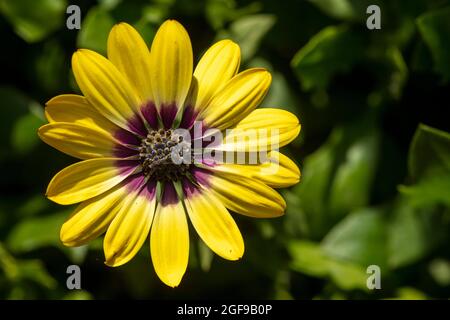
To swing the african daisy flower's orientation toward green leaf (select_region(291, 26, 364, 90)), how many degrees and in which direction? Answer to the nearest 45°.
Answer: approximately 135° to its left

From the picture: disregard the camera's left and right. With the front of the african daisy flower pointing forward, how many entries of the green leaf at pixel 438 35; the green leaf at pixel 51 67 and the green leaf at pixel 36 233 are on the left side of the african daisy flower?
1

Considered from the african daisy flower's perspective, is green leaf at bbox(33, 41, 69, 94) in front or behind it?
behind

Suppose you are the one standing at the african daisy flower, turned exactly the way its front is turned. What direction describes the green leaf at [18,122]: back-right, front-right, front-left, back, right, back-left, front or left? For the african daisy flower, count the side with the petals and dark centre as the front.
back-right

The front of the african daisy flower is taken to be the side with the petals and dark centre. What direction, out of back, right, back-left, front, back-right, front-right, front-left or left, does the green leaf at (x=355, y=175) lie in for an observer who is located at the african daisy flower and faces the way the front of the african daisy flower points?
back-left

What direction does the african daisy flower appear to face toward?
toward the camera

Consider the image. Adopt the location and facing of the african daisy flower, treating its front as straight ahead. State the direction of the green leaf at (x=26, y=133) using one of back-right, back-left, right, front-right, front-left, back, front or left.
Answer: back-right

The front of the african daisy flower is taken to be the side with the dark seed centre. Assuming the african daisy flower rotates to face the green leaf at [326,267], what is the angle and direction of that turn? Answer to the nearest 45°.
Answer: approximately 135° to its left
